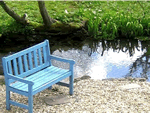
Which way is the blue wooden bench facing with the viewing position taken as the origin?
facing the viewer and to the right of the viewer

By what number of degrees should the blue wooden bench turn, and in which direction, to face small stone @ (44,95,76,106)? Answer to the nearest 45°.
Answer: approximately 45° to its left

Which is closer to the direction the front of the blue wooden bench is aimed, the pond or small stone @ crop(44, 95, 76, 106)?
the small stone

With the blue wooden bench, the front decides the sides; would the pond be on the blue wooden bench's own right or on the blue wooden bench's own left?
on the blue wooden bench's own left
